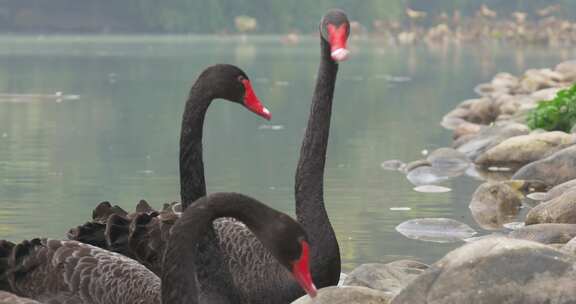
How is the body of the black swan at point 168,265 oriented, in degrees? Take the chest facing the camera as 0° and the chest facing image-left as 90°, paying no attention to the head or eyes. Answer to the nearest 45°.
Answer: approximately 270°

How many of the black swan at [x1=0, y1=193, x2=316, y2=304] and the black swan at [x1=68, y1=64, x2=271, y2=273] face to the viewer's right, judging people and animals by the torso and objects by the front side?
2

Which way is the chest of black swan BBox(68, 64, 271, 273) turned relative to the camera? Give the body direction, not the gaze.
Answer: to the viewer's right

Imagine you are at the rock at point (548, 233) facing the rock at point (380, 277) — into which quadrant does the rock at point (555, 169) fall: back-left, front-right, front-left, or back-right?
back-right

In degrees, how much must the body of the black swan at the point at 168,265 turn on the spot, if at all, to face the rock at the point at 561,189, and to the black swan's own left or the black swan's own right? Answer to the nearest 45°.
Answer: approximately 45° to the black swan's own left

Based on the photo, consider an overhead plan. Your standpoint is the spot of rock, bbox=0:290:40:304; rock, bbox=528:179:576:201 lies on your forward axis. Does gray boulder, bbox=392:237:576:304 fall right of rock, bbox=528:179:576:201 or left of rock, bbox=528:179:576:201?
right

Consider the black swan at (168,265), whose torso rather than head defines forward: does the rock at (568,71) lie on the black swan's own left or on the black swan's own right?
on the black swan's own left

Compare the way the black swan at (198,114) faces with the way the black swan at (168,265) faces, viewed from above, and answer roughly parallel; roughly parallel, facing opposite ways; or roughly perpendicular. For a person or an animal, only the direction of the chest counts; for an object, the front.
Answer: roughly parallel

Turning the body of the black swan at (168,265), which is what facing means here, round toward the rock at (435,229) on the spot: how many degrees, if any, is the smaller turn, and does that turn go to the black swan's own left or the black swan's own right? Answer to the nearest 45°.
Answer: approximately 45° to the black swan's own left
